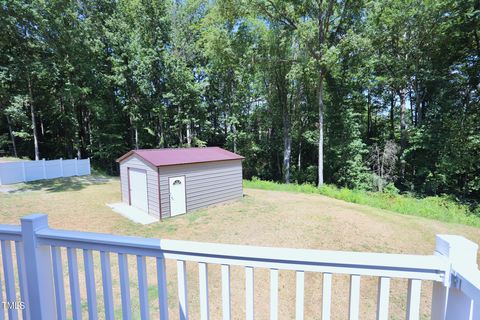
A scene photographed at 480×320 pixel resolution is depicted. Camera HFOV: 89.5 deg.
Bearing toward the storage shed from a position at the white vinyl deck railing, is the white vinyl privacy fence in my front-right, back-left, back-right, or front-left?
front-left

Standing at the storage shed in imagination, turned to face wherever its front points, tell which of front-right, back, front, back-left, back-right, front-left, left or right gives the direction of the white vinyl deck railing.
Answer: front-left

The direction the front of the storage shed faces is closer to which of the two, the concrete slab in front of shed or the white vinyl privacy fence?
the concrete slab in front of shed

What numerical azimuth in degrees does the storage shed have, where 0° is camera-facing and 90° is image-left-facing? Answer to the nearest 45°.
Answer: approximately 45°

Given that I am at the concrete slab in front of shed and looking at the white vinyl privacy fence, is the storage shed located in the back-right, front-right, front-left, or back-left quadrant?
back-right

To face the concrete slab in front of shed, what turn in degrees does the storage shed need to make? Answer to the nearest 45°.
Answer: approximately 45° to its right

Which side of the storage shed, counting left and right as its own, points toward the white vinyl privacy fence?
right

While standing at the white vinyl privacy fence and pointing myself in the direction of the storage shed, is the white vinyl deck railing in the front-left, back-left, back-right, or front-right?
front-right
